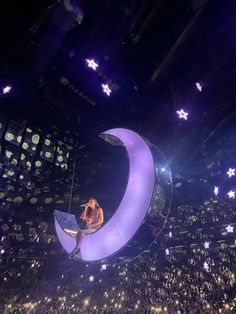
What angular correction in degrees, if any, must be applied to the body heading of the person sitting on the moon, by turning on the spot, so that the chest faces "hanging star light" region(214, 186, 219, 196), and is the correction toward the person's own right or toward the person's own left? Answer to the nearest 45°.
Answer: approximately 180°

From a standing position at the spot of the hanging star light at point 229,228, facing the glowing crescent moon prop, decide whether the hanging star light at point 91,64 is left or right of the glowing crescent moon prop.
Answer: right

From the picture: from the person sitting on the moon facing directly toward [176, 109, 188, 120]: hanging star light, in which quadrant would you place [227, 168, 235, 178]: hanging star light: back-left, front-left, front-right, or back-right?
front-right

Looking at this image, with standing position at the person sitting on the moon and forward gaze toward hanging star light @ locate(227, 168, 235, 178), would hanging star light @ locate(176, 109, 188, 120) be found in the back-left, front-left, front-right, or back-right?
front-left

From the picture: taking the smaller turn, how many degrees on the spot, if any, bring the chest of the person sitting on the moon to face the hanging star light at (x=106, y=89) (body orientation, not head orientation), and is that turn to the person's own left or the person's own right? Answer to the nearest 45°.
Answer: approximately 135° to the person's own right

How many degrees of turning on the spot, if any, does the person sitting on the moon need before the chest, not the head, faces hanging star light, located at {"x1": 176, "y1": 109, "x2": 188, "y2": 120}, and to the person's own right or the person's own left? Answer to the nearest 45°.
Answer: approximately 135° to the person's own right

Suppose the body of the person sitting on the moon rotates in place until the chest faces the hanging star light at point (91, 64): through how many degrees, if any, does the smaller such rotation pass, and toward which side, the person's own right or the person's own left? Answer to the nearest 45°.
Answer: approximately 90° to the person's own right

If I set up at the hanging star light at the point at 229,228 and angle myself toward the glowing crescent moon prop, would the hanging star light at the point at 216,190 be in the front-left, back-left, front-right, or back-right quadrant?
front-right

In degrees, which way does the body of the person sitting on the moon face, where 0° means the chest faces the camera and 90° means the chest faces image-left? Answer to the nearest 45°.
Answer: approximately 45°
